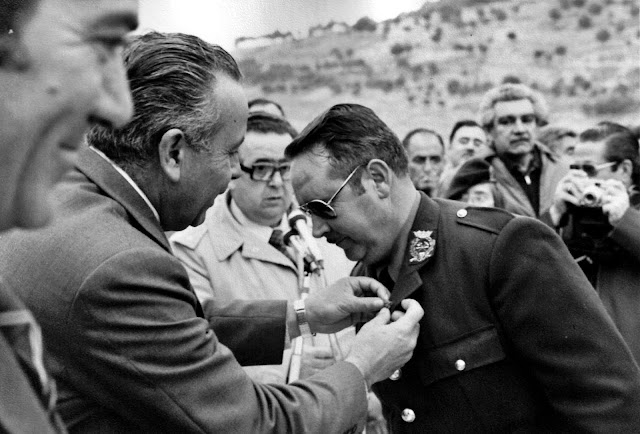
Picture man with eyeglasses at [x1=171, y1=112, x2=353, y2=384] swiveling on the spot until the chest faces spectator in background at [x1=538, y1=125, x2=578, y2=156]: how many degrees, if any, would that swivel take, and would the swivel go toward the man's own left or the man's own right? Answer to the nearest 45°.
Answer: approximately 90° to the man's own left

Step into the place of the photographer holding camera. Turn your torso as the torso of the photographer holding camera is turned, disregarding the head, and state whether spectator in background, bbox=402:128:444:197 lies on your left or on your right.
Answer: on your right

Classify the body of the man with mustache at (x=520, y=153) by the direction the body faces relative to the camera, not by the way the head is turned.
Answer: toward the camera

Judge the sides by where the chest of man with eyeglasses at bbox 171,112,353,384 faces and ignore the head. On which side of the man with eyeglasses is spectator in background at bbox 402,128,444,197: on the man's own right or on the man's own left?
on the man's own left

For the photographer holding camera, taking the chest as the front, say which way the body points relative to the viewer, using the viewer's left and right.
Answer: facing the viewer and to the left of the viewer

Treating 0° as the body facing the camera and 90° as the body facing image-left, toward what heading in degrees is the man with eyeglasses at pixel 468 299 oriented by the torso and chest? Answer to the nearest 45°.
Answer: approximately 45°

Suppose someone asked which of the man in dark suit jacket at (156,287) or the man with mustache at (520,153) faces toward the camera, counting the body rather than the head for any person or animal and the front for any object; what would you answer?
the man with mustache

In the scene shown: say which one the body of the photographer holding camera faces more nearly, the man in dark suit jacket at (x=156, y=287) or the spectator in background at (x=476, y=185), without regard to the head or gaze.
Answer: the man in dark suit jacket

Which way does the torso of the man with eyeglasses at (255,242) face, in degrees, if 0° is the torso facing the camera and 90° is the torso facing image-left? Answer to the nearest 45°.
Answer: approximately 315°

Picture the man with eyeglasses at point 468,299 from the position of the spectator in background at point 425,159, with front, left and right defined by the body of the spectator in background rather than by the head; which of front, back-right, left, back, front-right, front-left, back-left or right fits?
front

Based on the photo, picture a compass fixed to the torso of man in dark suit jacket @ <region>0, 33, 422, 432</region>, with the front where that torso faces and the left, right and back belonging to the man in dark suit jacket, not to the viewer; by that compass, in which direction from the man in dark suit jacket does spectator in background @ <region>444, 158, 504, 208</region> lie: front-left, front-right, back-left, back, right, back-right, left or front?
front

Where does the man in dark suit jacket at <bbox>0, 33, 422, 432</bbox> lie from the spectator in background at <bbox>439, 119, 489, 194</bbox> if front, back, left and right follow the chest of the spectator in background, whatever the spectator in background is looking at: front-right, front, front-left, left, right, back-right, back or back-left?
front

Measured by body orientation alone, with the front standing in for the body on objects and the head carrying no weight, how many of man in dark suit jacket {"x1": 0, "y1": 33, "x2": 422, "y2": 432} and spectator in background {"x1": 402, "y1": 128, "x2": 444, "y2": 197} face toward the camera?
1

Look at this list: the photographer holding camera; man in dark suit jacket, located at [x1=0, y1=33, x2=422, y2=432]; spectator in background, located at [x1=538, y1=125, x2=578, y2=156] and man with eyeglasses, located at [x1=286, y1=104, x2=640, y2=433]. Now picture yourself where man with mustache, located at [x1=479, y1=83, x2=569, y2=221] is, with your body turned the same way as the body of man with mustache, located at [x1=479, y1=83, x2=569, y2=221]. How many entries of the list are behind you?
1

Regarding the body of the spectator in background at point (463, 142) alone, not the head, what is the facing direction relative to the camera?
toward the camera
